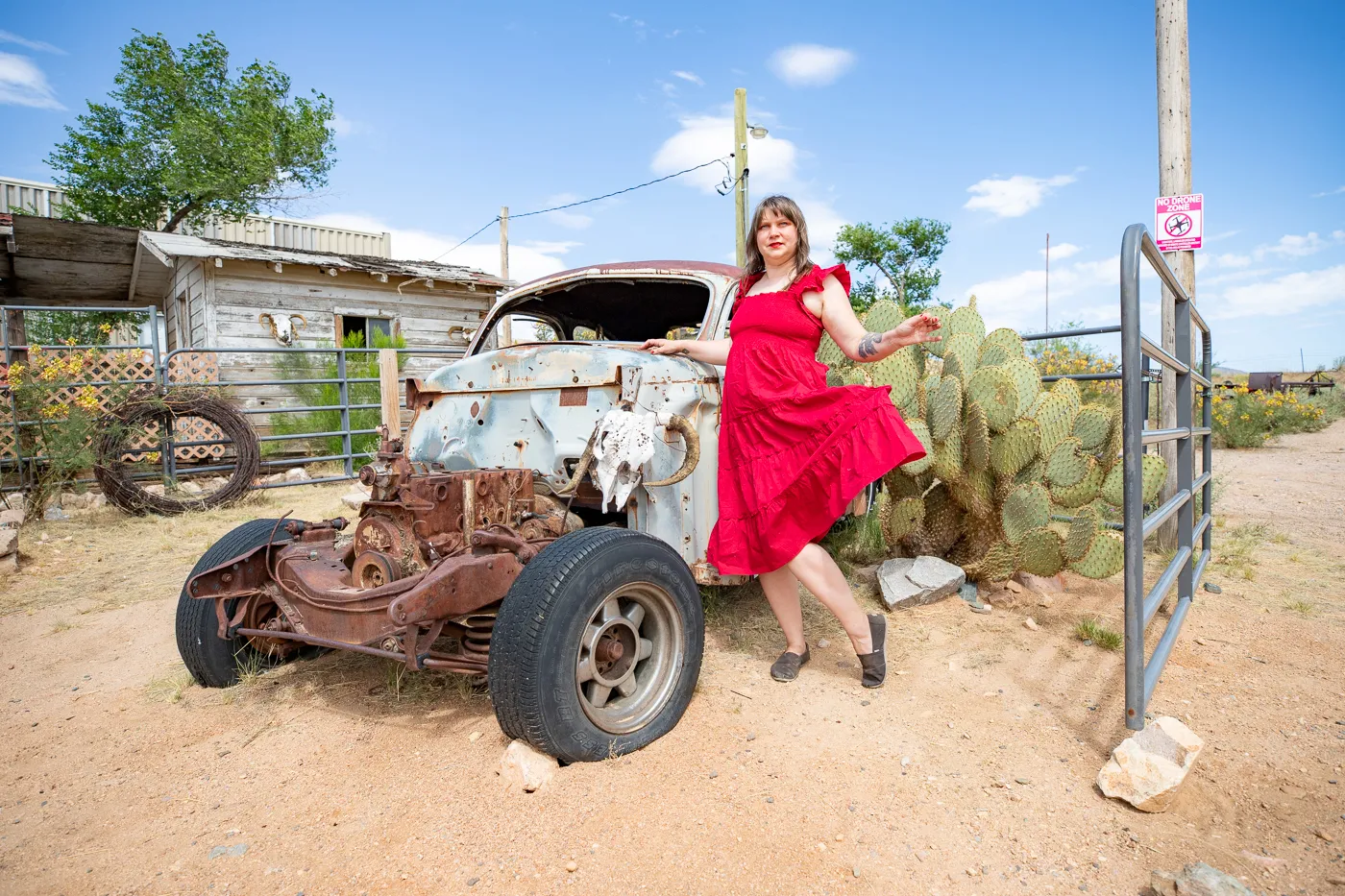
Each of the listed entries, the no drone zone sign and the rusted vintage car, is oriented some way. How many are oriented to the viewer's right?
0

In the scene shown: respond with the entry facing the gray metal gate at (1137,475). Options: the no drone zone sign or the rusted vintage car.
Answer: the no drone zone sign

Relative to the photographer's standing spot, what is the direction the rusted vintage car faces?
facing the viewer and to the left of the viewer

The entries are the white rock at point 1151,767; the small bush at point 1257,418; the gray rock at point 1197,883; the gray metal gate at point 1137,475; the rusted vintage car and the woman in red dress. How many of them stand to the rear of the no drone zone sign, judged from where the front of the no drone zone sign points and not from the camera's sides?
1

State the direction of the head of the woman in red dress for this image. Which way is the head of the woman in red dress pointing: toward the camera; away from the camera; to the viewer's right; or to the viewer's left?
toward the camera

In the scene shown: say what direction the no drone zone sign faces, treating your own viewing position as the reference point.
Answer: facing the viewer

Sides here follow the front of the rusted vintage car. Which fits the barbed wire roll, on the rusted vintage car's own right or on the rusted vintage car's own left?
on the rusted vintage car's own right

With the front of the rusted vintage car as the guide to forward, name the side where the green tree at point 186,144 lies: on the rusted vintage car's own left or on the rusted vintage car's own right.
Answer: on the rusted vintage car's own right

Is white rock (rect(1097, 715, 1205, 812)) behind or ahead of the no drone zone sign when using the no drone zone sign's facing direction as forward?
ahead

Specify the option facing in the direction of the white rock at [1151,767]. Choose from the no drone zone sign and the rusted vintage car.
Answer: the no drone zone sign

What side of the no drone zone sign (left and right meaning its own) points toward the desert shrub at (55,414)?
right

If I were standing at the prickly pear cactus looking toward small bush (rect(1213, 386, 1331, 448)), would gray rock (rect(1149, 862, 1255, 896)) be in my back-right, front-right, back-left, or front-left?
back-right

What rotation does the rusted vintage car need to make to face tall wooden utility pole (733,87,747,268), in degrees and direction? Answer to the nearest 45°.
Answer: approximately 180°

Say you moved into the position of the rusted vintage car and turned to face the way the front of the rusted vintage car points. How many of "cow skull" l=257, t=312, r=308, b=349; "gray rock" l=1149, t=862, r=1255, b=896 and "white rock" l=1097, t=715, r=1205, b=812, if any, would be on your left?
2

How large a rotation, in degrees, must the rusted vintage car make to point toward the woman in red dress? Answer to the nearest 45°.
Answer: approximately 135° to its left

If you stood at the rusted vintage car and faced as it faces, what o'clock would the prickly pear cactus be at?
The prickly pear cactus is roughly at 7 o'clock from the rusted vintage car.

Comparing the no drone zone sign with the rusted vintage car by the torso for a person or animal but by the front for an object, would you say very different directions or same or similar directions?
same or similar directions

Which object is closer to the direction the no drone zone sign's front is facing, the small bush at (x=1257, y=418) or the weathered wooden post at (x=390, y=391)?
the weathered wooden post

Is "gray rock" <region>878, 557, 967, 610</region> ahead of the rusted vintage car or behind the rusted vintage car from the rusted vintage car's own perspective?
behind
